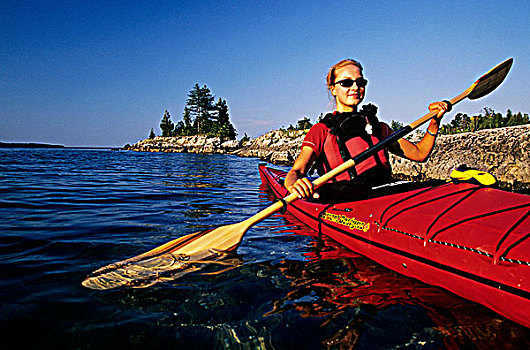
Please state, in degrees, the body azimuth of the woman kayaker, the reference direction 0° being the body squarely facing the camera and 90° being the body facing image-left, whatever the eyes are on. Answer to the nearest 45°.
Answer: approximately 315°

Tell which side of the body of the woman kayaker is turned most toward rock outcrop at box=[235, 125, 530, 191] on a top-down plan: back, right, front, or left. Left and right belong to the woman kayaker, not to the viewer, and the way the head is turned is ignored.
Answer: back
